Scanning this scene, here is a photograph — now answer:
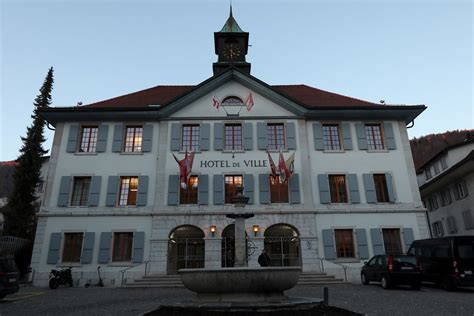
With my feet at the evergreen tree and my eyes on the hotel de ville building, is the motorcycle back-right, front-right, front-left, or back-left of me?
front-right

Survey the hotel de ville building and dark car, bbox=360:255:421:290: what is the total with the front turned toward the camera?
1

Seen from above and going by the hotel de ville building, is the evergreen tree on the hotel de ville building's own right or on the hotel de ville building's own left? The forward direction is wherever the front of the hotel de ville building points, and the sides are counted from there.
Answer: on the hotel de ville building's own right

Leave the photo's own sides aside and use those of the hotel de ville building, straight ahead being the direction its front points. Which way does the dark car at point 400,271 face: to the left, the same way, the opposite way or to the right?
the opposite way

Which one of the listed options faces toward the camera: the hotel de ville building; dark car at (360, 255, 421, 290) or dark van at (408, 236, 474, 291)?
the hotel de ville building

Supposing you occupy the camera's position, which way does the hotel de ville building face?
facing the viewer

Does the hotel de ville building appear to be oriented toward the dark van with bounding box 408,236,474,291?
no

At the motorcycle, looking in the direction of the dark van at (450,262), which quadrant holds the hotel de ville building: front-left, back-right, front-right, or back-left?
front-left

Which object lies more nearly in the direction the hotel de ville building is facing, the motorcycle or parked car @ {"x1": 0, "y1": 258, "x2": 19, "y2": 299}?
the parked car

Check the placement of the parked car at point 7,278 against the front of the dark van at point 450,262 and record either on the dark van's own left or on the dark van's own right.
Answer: on the dark van's own left

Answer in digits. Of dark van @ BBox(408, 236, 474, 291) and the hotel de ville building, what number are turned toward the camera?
1

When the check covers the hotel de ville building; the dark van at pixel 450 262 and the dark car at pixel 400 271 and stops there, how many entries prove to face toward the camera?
1

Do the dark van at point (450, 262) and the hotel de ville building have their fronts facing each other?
no

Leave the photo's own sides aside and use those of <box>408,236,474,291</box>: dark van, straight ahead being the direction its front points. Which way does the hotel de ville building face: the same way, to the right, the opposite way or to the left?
the opposite way

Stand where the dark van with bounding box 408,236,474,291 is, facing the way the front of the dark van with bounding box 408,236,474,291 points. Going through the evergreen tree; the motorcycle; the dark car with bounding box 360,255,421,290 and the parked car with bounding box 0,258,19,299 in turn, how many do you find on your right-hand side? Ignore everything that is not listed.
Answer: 0

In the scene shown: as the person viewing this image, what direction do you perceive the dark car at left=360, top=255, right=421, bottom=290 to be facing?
facing away from the viewer and to the left of the viewer

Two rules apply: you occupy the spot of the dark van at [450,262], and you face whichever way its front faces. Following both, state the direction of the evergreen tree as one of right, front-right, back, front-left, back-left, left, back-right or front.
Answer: front-left

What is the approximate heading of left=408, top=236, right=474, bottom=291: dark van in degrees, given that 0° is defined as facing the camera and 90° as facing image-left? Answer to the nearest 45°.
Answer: approximately 135°

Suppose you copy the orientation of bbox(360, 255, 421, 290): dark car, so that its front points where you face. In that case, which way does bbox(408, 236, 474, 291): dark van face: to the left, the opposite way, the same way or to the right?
the same way

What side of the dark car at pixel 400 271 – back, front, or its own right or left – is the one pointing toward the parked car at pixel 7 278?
left
